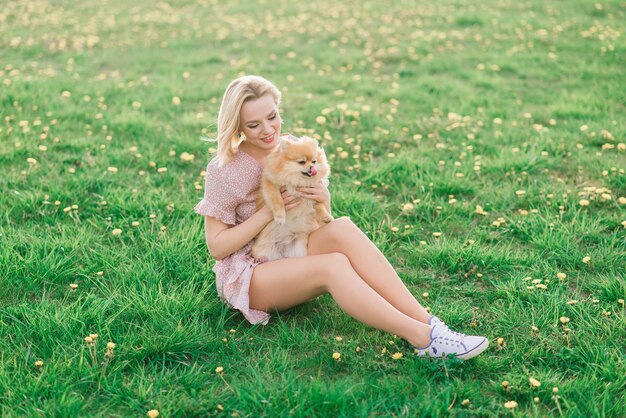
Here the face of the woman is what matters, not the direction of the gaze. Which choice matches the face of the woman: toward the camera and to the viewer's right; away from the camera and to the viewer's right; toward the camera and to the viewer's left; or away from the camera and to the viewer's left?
toward the camera and to the viewer's right

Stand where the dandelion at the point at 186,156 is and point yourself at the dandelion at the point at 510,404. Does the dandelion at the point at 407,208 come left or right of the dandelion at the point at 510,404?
left

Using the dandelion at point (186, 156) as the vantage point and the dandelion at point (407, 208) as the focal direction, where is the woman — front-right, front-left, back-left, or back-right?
front-right

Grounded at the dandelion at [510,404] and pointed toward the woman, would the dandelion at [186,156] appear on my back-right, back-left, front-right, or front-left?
front-right

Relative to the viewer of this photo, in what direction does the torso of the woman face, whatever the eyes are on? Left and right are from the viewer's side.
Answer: facing to the right of the viewer

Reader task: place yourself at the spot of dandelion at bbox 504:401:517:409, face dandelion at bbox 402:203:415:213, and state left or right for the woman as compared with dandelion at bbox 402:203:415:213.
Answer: left

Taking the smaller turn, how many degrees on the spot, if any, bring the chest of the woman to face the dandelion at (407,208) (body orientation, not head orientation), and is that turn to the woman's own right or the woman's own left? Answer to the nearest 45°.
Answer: approximately 45° to the woman's own left

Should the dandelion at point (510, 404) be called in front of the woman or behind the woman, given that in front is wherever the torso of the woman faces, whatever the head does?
in front

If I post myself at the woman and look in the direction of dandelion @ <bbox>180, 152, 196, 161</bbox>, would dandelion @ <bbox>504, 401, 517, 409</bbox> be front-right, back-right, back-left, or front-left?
back-right
